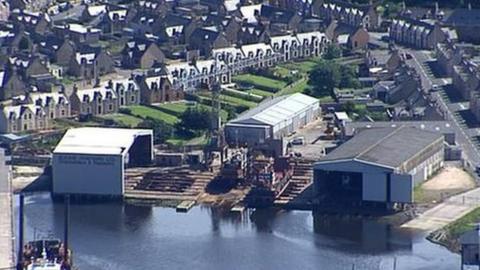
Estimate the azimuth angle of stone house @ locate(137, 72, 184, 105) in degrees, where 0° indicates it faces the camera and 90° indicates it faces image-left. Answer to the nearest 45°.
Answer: approximately 315°

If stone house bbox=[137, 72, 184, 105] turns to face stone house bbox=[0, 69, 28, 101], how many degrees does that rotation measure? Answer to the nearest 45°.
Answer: approximately 135° to its right

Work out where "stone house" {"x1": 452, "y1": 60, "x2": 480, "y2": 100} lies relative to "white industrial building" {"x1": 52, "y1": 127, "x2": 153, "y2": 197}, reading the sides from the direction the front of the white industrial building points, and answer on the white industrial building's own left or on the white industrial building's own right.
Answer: on the white industrial building's own left

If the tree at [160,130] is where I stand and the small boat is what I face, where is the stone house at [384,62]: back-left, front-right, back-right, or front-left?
back-left
